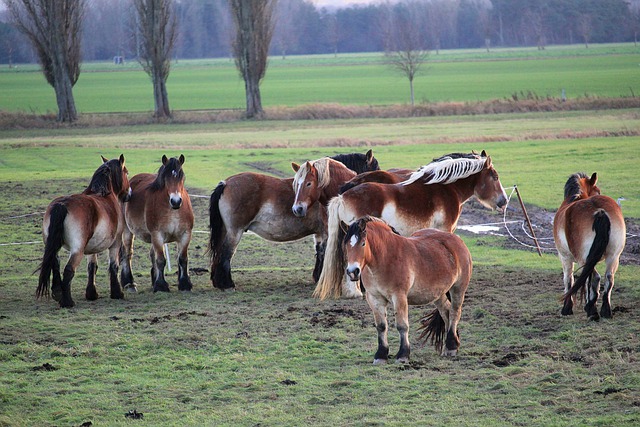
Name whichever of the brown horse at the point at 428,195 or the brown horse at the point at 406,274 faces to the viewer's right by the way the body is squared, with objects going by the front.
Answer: the brown horse at the point at 428,195

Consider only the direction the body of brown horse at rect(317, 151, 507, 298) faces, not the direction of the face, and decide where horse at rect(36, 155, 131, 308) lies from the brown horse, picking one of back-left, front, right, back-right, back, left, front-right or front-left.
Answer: back

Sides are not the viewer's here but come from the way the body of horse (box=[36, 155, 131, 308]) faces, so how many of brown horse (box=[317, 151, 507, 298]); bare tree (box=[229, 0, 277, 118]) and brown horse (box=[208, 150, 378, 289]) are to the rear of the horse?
0

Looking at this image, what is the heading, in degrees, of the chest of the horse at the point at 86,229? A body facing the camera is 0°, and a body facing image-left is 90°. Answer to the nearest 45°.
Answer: approximately 225°

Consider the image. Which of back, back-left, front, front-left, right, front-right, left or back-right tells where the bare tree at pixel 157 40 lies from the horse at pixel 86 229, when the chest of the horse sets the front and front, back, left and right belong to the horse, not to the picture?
front-left

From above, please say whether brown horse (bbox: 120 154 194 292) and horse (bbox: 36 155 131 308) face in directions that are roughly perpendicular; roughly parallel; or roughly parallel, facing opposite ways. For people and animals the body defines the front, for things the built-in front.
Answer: roughly perpendicular

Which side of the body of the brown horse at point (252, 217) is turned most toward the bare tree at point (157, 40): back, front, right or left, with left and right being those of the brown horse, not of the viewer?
left

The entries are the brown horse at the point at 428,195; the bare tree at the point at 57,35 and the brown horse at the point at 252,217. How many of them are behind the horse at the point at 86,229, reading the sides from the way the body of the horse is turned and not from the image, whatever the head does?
0

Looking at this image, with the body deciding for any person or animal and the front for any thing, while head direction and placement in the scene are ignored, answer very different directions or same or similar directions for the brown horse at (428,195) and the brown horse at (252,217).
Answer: same or similar directions

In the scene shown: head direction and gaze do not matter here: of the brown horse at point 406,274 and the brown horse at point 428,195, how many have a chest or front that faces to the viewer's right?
1

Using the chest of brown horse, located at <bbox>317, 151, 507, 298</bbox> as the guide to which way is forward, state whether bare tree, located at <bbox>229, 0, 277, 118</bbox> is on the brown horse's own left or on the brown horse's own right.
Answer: on the brown horse's own left

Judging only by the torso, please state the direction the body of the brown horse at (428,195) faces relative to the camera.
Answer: to the viewer's right

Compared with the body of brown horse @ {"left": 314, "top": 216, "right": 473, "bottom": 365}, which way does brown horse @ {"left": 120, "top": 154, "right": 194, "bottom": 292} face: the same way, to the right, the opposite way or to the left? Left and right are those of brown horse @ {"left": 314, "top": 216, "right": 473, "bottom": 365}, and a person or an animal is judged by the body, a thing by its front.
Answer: to the left

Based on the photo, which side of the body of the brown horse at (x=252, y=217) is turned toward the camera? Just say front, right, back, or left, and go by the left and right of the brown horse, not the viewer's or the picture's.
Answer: right

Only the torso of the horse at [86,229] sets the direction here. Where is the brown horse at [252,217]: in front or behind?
in front

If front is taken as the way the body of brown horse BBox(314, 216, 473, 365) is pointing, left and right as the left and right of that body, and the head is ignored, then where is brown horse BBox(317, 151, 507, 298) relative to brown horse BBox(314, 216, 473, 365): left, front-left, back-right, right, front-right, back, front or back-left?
back-right
